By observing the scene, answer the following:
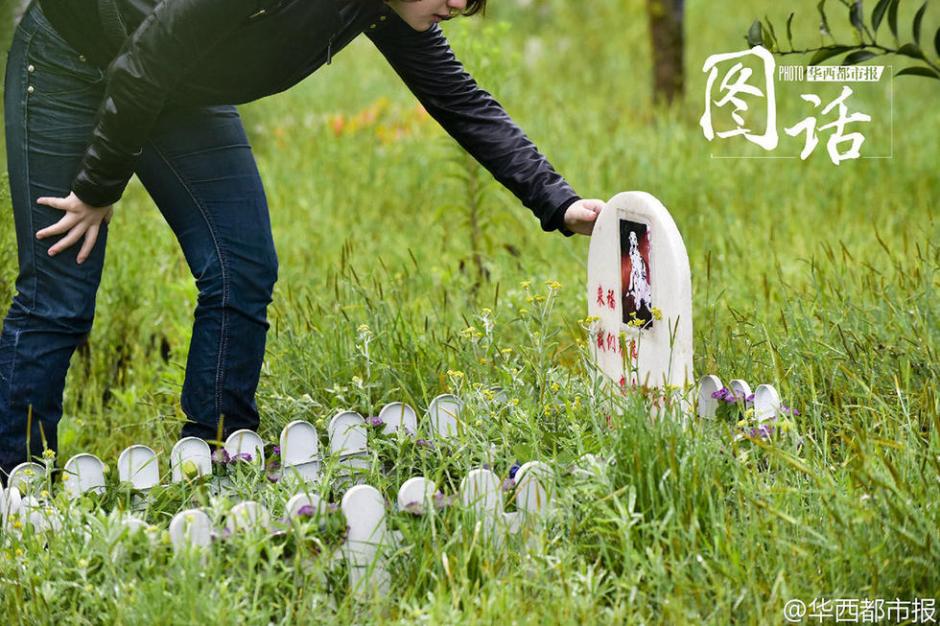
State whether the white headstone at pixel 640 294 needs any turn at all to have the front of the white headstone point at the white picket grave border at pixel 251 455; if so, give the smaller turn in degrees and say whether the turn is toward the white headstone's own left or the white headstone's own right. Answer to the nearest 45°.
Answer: approximately 45° to the white headstone's own right

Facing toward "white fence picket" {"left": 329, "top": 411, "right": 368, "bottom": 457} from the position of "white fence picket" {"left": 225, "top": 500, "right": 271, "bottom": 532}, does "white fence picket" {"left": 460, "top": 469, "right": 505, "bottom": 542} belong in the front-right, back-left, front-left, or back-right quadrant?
front-right

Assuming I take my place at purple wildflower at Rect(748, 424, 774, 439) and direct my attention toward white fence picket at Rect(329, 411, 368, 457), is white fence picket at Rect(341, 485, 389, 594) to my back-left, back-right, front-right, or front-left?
front-left

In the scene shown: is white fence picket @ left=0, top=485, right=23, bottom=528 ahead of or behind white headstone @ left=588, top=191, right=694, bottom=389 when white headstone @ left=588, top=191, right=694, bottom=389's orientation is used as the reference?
ahead

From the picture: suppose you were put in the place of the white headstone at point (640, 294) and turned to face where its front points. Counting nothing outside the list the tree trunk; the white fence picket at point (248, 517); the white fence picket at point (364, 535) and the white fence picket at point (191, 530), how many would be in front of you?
3

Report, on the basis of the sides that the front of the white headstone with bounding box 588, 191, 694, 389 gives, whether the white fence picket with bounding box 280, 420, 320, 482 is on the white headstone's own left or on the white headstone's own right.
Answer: on the white headstone's own right

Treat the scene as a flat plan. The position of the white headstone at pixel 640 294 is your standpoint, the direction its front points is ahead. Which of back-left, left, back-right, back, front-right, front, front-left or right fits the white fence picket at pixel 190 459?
front-right

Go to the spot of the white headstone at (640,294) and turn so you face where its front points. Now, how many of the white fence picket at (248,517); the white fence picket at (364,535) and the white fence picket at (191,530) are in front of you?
3

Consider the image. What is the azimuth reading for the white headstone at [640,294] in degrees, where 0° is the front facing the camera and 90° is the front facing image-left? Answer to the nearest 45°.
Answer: approximately 45°
